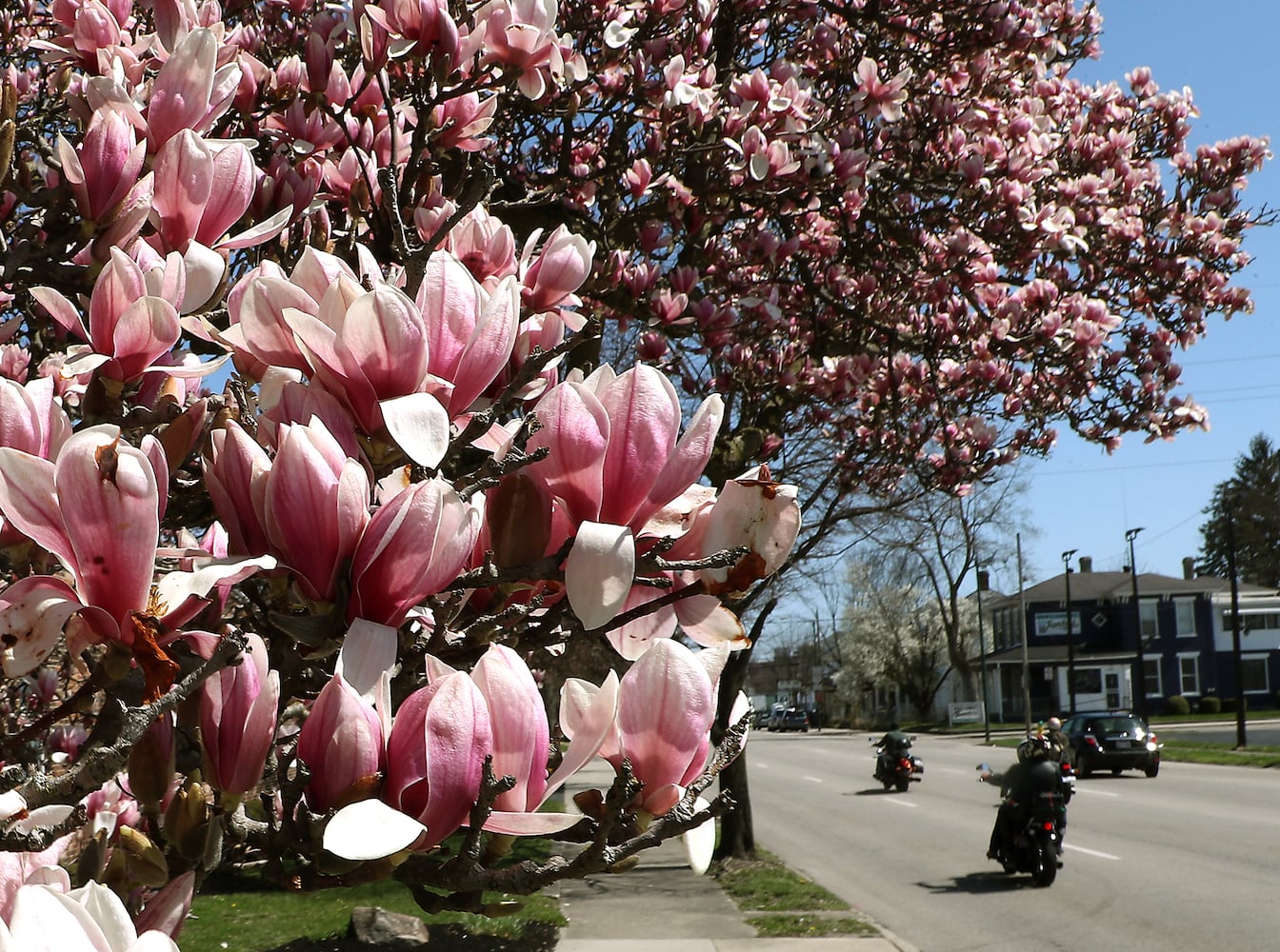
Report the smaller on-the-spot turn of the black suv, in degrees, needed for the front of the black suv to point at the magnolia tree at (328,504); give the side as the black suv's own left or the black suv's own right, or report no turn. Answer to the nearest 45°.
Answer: approximately 180°

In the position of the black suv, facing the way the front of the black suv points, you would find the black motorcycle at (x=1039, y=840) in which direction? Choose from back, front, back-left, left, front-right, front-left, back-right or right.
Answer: back

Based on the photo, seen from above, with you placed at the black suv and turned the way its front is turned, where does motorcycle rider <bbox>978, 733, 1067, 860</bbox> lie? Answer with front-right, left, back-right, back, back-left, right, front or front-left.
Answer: back

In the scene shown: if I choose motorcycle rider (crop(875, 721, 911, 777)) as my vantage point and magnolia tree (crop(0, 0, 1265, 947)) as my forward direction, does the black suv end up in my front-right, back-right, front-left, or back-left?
back-left

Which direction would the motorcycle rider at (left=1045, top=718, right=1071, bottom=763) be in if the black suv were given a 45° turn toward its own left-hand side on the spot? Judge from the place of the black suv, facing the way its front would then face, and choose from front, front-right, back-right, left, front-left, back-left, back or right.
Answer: back-left

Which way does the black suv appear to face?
away from the camera

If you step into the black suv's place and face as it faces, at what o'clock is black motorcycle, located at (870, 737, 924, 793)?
The black motorcycle is roughly at 8 o'clock from the black suv.

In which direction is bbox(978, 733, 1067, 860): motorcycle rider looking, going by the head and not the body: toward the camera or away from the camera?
away from the camera
